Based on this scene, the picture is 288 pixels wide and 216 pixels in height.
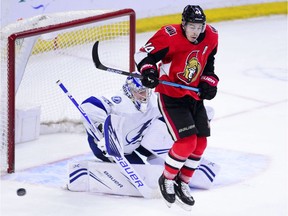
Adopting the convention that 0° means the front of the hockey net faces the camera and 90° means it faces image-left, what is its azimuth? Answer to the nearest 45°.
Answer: approximately 315°

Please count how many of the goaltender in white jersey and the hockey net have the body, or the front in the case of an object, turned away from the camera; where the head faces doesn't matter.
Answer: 0

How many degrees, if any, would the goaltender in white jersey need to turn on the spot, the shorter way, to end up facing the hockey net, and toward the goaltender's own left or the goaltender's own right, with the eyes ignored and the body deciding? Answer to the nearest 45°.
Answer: approximately 180°

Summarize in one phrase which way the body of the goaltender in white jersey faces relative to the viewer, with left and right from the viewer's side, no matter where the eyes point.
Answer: facing the viewer and to the right of the viewer

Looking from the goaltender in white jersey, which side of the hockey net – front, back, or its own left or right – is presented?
front
